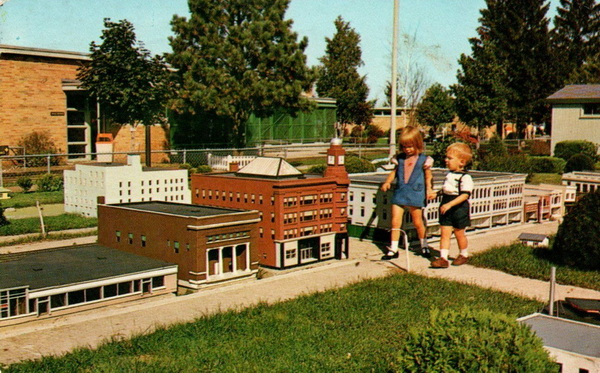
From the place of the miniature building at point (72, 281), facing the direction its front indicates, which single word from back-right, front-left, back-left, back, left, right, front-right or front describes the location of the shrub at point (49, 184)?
back-left

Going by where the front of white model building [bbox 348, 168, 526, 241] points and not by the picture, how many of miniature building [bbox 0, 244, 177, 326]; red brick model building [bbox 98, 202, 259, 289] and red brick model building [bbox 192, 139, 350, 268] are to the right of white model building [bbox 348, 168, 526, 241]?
3

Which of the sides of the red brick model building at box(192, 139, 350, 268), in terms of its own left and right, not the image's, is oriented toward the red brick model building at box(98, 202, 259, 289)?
right

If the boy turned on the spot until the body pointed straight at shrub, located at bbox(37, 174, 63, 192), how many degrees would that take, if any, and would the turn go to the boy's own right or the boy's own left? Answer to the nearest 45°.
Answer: approximately 90° to the boy's own right

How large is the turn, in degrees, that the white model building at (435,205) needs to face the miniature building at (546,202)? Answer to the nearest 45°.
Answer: approximately 90° to its left

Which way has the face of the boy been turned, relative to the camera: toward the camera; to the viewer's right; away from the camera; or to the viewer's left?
to the viewer's left

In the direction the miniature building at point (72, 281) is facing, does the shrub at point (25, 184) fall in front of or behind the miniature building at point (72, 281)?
behind

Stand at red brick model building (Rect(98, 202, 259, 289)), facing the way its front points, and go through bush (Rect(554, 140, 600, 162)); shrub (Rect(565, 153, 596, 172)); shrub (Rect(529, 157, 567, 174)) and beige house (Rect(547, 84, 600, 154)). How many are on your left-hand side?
4
